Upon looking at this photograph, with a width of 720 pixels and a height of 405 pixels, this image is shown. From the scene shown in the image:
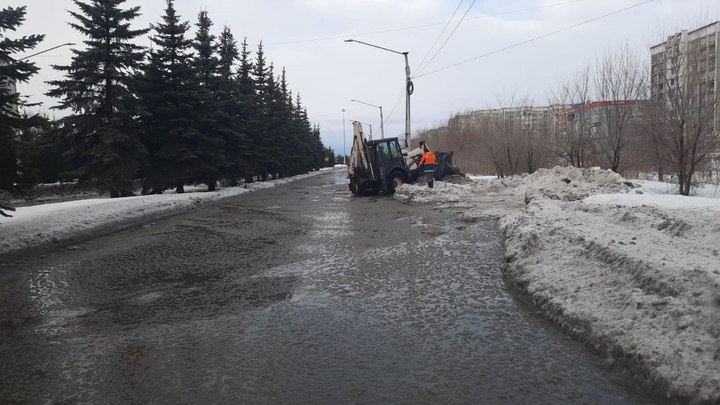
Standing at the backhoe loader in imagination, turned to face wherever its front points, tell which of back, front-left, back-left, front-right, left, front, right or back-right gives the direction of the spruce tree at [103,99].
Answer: back-left

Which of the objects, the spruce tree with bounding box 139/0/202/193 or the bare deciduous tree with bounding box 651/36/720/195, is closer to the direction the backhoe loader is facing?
the bare deciduous tree

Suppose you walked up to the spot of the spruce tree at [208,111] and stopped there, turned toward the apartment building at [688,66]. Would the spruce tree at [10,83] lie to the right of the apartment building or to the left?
right

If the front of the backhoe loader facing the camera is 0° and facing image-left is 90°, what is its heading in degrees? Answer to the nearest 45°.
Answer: approximately 225°

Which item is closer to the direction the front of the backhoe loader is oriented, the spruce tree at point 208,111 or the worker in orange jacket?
the worker in orange jacket

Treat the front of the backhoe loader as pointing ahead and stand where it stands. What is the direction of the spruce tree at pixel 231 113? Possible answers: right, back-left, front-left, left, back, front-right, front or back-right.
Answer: left

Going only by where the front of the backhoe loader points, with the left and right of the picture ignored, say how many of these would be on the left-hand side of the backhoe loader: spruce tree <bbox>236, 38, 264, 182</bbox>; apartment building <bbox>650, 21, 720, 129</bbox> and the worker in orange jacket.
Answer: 1

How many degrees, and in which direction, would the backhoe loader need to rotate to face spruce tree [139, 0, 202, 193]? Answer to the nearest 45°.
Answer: approximately 135° to its left
